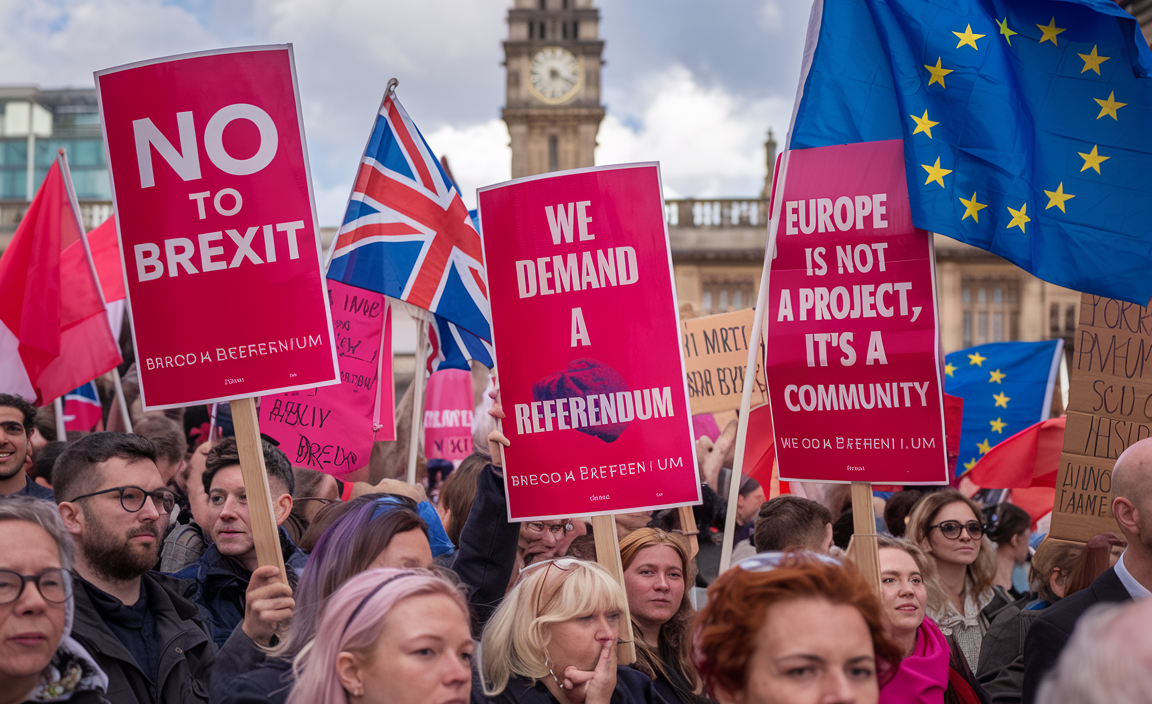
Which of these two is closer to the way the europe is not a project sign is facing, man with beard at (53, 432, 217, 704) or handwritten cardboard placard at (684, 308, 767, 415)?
the man with beard

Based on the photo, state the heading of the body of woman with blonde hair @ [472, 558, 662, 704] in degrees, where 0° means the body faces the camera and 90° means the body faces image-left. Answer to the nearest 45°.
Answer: approximately 315°

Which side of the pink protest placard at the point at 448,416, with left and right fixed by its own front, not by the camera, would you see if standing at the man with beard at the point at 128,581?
front

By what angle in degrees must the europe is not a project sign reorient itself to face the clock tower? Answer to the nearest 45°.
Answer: approximately 180°

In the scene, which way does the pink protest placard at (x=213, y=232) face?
toward the camera

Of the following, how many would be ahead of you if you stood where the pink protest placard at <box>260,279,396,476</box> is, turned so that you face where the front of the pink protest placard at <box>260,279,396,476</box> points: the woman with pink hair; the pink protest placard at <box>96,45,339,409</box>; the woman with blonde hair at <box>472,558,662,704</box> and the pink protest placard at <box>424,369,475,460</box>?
3

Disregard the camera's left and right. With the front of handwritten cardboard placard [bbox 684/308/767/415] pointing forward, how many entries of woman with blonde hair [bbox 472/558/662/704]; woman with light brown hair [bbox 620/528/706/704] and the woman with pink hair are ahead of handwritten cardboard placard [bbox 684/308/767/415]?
3

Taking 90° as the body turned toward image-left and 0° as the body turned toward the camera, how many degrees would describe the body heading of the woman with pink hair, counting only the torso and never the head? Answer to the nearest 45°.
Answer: approximately 315°

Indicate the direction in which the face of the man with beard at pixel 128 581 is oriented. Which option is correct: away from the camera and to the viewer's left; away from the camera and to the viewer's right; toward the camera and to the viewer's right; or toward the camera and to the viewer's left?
toward the camera and to the viewer's right

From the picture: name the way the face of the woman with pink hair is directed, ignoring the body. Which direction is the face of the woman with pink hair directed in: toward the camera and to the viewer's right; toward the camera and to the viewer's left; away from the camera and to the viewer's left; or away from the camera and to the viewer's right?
toward the camera and to the viewer's right

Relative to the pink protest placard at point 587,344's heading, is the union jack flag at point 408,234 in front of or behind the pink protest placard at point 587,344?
behind

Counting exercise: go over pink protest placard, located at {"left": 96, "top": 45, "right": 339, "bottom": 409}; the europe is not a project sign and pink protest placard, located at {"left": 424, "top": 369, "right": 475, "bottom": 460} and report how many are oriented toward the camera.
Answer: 3

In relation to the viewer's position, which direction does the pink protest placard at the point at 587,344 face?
facing the viewer

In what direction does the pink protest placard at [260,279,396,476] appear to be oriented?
toward the camera

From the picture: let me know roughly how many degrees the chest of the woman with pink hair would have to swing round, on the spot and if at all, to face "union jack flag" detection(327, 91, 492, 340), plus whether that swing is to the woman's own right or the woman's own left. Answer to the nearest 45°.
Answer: approximately 135° to the woman's own left

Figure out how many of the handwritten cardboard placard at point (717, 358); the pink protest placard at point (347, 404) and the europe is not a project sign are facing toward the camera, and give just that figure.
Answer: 3
